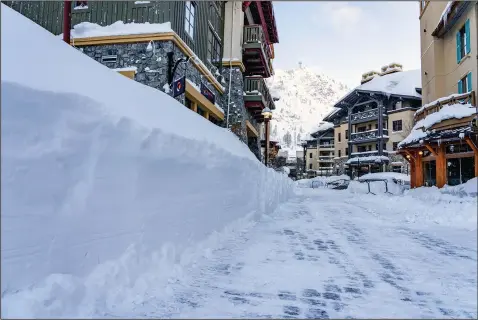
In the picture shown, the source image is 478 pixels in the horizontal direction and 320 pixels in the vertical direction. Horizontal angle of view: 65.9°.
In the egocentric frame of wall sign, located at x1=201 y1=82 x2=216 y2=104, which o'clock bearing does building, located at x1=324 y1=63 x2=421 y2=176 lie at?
The building is roughly at 9 o'clock from the wall sign.

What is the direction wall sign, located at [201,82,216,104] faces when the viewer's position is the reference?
facing the viewer and to the right of the viewer

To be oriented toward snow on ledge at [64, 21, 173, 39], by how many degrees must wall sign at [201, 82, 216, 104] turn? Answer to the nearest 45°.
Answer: approximately 90° to its right

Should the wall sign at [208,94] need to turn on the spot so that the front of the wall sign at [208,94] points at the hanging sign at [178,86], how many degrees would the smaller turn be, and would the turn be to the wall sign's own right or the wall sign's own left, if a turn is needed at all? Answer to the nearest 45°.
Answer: approximately 45° to the wall sign's own right
